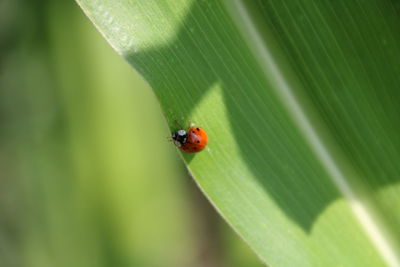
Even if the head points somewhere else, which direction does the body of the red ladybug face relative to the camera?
to the viewer's left
